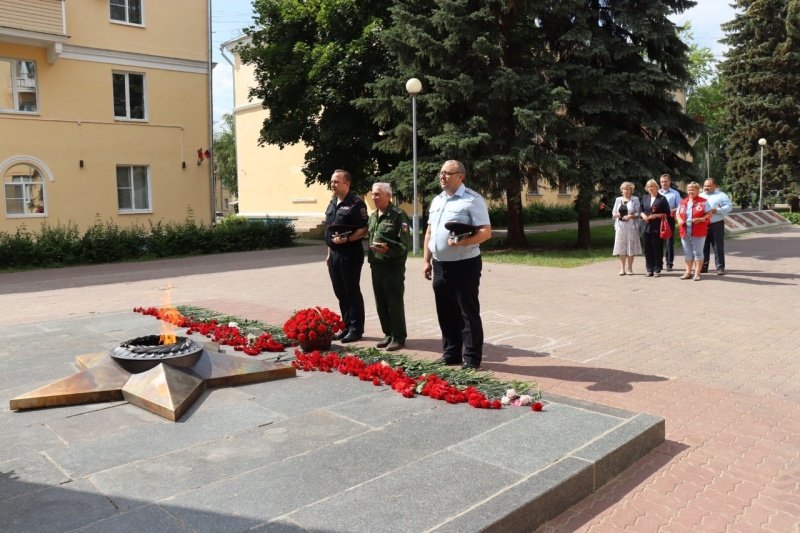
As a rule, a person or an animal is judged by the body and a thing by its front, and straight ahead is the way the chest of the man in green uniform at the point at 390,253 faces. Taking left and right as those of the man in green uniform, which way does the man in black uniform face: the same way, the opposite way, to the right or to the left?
the same way

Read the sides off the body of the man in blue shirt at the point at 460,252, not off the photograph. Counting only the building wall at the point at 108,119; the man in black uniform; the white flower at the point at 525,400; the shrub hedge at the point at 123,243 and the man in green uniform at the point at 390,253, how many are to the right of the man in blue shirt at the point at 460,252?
4

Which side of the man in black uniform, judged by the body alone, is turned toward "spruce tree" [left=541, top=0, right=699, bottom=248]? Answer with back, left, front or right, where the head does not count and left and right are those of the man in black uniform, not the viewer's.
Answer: back

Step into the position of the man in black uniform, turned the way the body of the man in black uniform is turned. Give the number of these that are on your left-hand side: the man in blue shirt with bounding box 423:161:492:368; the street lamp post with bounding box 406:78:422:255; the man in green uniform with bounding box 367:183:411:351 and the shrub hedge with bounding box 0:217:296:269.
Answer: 2

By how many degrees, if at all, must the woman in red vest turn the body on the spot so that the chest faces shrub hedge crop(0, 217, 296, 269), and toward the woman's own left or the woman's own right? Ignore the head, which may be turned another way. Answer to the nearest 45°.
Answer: approximately 45° to the woman's own right

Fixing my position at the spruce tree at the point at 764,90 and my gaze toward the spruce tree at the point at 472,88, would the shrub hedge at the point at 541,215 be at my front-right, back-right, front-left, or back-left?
front-right

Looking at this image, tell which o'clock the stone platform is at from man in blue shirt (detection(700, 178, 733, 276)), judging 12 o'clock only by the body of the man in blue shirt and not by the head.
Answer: The stone platform is roughly at 11 o'clock from the man in blue shirt.

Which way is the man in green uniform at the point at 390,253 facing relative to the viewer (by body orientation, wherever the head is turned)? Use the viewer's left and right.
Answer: facing the viewer and to the left of the viewer

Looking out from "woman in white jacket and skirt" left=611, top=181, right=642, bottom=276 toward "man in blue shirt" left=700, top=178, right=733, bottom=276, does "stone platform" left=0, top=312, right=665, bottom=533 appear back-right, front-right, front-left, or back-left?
back-right

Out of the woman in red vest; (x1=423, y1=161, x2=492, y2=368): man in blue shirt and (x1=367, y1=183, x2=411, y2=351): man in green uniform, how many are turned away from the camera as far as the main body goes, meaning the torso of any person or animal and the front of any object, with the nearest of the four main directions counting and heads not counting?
0

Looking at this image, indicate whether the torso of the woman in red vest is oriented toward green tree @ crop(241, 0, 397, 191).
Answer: no

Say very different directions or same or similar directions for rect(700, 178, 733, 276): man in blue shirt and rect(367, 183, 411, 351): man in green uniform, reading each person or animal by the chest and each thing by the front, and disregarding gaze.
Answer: same or similar directions

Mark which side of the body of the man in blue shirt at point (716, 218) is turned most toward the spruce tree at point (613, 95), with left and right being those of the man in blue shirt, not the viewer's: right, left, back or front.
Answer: right

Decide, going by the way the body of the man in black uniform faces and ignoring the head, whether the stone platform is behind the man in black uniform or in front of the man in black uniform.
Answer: in front

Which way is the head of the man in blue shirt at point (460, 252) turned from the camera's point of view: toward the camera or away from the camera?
toward the camera
